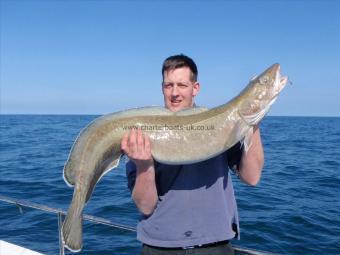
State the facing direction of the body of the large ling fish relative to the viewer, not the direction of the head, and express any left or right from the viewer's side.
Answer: facing to the right of the viewer

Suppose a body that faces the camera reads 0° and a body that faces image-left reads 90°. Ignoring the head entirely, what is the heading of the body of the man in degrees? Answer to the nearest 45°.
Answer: approximately 0°
